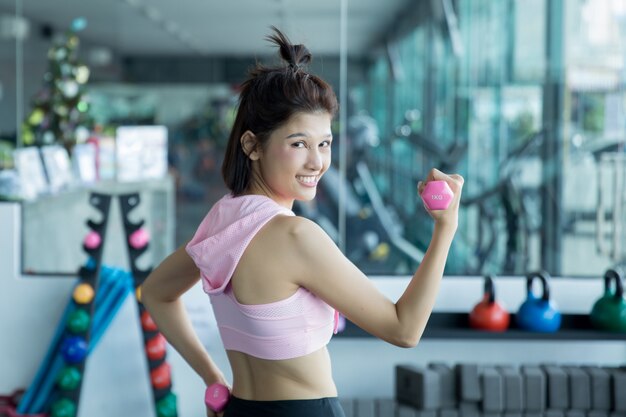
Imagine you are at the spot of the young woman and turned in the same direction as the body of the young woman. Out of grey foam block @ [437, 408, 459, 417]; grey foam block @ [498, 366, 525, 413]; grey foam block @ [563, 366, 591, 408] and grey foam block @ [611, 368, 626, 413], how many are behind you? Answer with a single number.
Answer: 0

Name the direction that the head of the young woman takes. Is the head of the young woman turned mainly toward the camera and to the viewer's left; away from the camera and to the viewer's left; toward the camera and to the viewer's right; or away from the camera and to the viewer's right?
toward the camera and to the viewer's right
